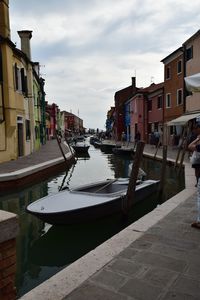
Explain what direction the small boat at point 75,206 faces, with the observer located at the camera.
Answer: facing the viewer and to the left of the viewer

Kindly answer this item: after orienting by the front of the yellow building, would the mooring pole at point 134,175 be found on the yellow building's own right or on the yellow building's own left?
on the yellow building's own right

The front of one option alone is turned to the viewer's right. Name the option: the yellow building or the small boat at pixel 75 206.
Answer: the yellow building

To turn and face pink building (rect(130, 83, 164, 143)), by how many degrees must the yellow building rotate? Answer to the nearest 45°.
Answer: approximately 45° to its left

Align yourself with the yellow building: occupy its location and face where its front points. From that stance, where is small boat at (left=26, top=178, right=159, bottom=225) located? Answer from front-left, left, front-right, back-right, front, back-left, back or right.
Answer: right

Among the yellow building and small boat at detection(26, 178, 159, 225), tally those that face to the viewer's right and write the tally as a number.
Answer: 1

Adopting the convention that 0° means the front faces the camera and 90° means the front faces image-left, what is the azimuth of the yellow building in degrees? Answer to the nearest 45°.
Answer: approximately 270°

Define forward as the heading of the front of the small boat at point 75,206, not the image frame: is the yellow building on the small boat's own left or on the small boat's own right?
on the small boat's own right
